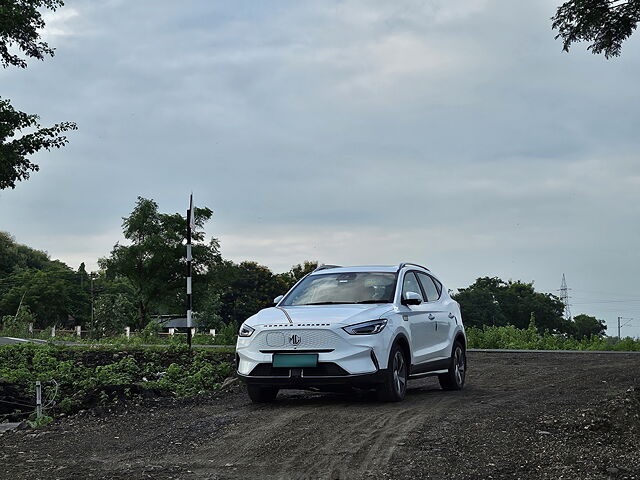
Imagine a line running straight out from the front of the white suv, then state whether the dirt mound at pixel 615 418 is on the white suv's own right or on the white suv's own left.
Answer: on the white suv's own left

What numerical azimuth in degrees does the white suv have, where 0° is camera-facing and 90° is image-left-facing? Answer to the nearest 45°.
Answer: approximately 45°
